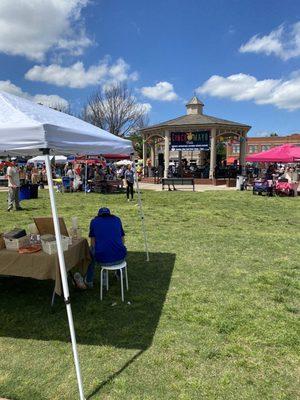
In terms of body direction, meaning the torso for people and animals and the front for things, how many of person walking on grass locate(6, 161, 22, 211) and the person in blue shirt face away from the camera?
1

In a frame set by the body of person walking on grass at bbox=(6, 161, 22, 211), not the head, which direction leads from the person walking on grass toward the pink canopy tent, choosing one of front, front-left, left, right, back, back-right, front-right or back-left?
left

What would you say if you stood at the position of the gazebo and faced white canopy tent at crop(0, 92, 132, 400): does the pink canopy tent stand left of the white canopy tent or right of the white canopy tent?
left

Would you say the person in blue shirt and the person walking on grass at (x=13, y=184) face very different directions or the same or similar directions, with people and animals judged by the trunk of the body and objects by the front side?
very different directions

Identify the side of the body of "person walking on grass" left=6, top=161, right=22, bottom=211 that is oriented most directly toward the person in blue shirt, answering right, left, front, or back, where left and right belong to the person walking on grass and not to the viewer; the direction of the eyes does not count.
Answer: front

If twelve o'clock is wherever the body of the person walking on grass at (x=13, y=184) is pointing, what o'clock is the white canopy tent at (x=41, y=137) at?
The white canopy tent is roughly at 12 o'clock from the person walking on grass.

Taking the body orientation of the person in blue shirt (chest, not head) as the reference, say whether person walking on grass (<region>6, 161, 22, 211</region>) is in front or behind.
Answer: in front

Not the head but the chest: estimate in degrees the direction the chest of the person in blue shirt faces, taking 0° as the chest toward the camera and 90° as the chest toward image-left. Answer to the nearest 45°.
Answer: approximately 180°
